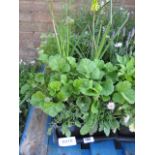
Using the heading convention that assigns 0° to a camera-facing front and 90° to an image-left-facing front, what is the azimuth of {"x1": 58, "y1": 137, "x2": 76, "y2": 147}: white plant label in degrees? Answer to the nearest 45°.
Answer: approximately 0°
